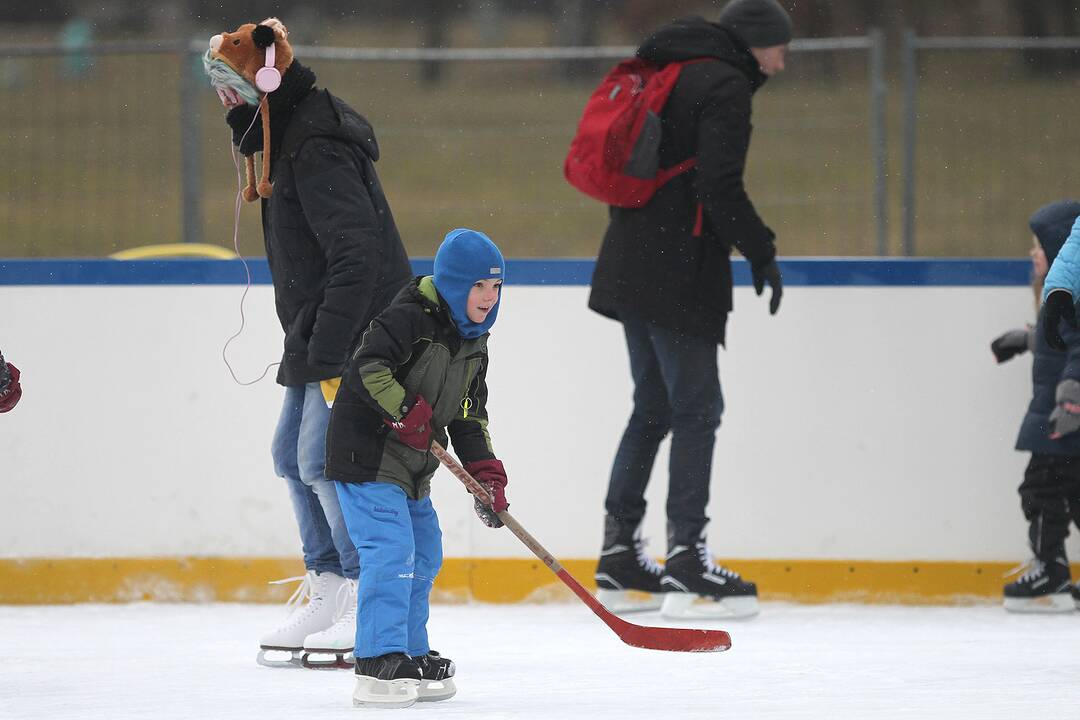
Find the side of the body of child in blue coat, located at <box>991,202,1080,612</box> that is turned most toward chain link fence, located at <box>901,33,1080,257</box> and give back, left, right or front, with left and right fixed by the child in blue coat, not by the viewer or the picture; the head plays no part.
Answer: right

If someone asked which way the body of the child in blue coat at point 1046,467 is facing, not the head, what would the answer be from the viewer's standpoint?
to the viewer's left

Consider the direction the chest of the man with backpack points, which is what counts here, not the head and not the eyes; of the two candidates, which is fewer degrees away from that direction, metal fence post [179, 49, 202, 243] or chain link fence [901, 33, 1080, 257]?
the chain link fence

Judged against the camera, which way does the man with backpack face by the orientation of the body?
to the viewer's right

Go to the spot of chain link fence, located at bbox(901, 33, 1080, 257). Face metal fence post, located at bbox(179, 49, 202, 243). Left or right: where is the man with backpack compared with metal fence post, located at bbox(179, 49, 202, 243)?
left

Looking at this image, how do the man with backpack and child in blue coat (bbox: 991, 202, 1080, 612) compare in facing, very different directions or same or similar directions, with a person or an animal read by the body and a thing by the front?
very different directions

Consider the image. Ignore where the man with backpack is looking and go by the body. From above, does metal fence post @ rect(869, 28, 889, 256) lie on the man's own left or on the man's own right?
on the man's own left

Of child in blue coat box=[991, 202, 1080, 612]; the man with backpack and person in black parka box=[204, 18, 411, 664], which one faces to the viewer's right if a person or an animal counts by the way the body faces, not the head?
the man with backpack

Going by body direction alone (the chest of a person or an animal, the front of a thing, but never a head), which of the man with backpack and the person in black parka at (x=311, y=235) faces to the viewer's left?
the person in black parka

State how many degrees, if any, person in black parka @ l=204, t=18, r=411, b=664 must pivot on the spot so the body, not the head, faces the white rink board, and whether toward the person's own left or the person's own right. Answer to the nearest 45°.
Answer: approximately 135° to the person's own right

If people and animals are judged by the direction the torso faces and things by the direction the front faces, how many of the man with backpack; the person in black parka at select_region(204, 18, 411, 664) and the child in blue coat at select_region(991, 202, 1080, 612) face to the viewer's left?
2

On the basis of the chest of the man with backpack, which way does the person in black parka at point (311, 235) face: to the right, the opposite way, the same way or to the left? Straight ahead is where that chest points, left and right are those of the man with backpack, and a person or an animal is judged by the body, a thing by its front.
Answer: the opposite way

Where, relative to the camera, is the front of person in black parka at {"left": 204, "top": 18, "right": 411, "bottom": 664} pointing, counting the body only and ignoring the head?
to the viewer's left

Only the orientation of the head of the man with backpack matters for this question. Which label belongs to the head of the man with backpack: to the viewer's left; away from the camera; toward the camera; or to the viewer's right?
to the viewer's right

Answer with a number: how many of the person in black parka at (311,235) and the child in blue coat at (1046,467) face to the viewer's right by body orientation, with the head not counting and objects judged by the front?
0
